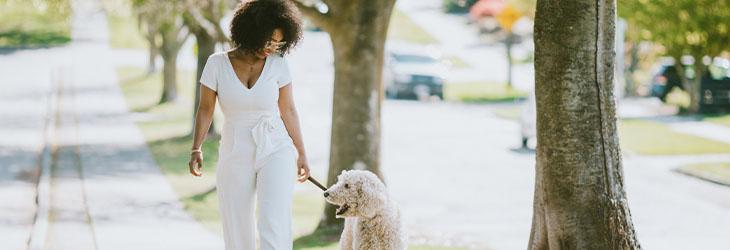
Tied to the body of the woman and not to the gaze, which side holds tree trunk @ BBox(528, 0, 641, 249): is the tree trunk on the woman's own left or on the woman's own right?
on the woman's own left

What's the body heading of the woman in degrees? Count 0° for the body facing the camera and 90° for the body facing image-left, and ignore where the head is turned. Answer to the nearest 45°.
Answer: approximately 0°

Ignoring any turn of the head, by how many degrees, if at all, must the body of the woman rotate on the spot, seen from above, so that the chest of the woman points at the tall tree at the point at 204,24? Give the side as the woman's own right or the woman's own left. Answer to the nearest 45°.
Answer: approximately 180°

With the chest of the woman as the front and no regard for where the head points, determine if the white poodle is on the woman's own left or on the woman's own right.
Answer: on the woman's own left

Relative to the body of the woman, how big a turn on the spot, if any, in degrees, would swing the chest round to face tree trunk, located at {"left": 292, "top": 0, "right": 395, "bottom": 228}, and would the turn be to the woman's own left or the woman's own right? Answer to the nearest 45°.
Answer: approximately 180°

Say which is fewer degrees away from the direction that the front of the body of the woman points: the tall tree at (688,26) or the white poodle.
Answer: the white poodle

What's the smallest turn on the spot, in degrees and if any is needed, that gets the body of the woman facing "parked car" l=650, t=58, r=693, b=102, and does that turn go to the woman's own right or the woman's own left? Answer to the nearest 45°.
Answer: approximately 135° to the woman's own left
